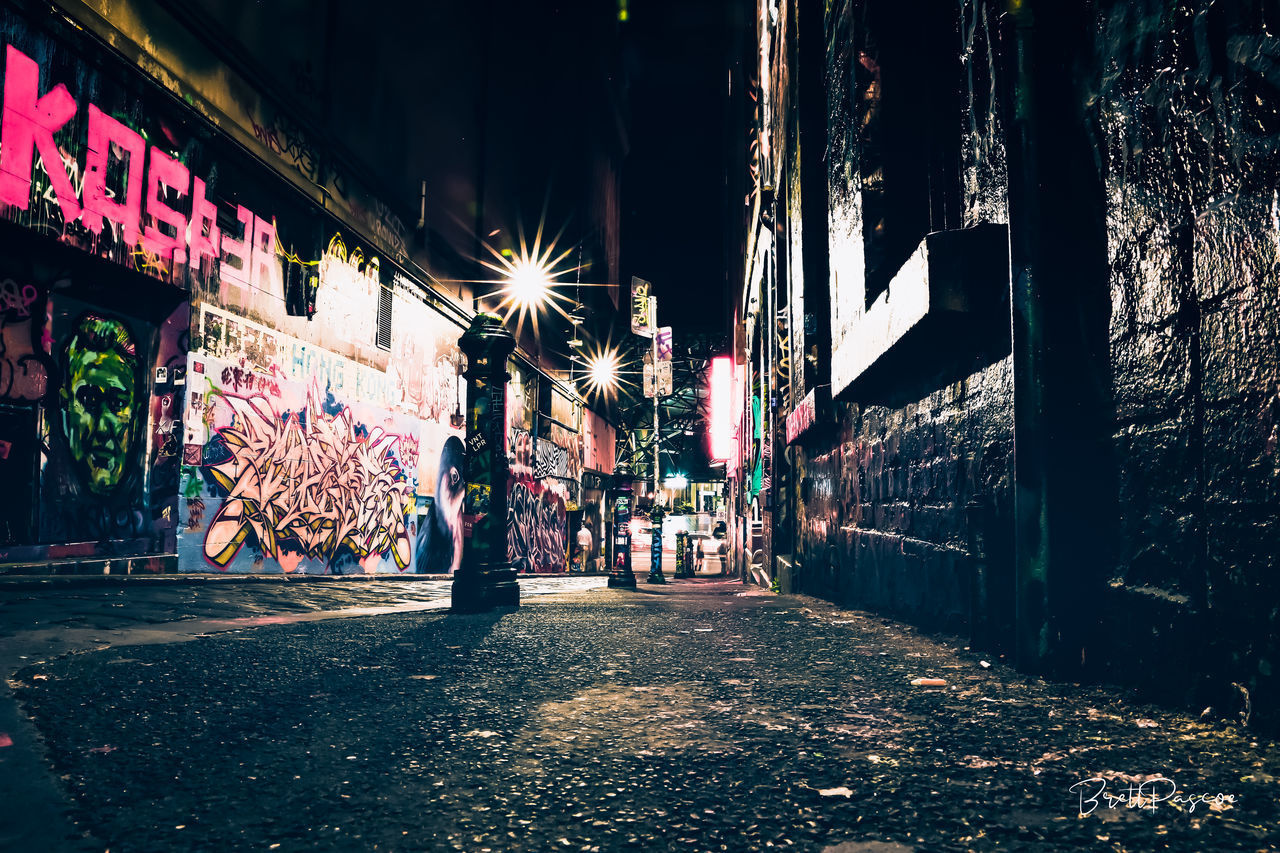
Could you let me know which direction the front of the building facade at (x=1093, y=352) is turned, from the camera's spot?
facing to the left of the viewer

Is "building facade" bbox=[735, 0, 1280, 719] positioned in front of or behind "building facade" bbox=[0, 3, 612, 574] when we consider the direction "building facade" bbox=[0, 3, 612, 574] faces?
in front

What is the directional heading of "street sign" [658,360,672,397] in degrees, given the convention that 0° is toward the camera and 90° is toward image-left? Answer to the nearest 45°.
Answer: approximately 0°

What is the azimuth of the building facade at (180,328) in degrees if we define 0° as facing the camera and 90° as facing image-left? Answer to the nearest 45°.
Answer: approximately 315°

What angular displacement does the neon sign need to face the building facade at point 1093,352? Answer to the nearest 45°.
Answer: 0° — it already faces it

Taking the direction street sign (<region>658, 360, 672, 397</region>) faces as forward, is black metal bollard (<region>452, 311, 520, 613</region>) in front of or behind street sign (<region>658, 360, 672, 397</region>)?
in front

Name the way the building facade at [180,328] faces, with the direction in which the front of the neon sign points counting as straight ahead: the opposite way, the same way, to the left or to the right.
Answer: to the left

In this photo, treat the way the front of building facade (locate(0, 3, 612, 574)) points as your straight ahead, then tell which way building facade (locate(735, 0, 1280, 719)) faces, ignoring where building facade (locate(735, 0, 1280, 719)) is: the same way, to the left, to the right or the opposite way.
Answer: the opposite way
